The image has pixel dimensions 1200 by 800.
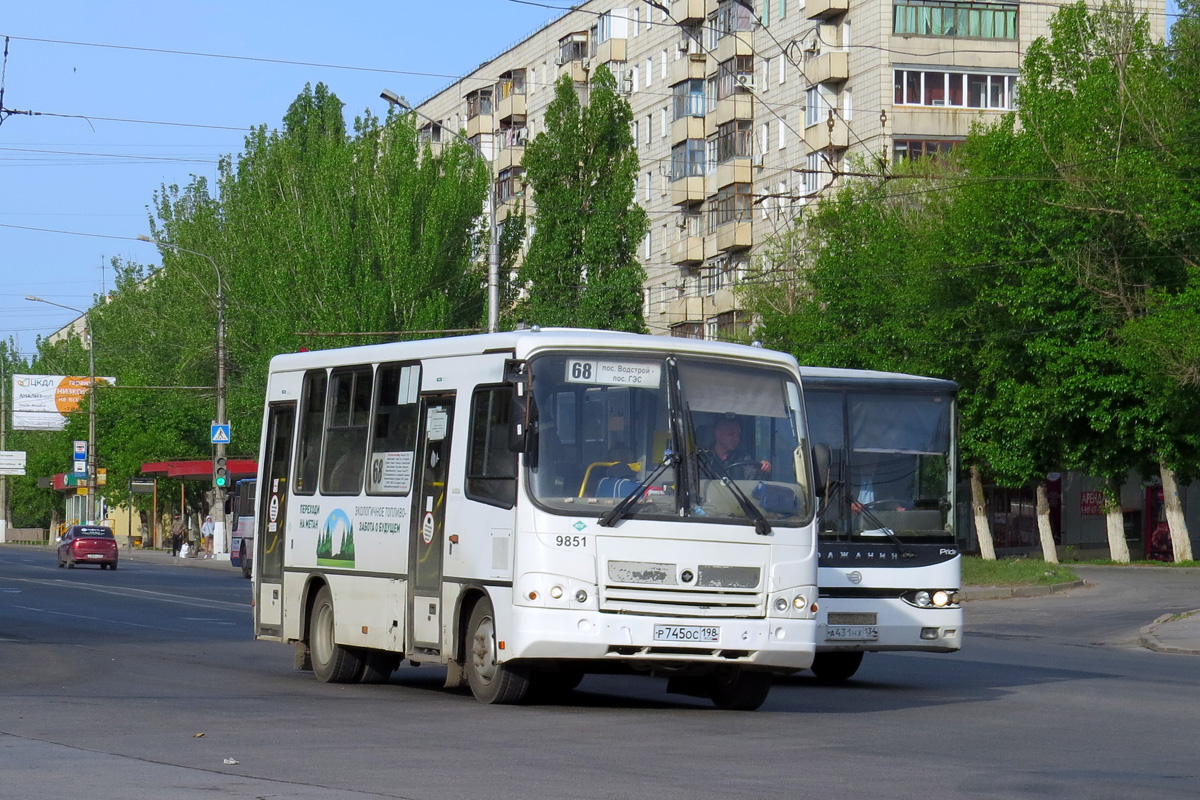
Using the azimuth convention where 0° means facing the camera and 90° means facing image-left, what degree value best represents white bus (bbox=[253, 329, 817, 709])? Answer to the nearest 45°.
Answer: approximately 315°
